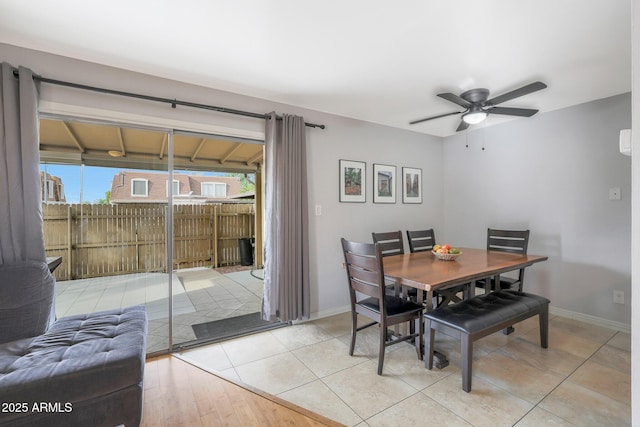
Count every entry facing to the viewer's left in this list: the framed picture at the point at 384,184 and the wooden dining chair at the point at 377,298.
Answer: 0

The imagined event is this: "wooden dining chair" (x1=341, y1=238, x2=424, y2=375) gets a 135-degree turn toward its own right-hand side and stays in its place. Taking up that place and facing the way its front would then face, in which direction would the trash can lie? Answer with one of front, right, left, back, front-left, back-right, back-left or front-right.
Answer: back-right

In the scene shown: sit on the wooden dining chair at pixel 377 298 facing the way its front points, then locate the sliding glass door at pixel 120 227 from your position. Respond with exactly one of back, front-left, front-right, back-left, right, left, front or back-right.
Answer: back-left

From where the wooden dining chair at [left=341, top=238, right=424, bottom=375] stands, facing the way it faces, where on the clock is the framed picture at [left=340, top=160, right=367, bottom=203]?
The framed picture is roughly at 10 o'clock from the wooden dining chair.

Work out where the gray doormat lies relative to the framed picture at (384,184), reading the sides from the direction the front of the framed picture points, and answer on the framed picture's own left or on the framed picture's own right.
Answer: on the framed picture's own right

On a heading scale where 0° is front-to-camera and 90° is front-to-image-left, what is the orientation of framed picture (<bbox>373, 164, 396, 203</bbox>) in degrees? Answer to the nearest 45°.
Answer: approximately 315°

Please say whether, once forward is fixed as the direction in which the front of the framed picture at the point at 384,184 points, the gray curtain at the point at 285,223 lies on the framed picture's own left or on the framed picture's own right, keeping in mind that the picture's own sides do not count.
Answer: on the framed picture's own right

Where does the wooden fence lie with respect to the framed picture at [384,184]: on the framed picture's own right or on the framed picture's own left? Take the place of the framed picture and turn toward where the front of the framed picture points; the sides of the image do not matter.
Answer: on the framed picture's own right

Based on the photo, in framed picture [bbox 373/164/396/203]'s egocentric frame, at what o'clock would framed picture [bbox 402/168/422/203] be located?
framed picture [bbox 402/168/422/203] is roughly at 9 o'clock from framed picture [bbox 373/164/396/203].

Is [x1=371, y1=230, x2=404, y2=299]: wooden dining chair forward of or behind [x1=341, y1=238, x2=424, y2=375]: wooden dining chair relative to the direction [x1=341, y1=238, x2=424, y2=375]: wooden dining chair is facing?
forward

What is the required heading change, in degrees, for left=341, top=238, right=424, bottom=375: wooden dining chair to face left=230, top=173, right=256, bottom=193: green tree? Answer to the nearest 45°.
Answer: approximately 90° to its left

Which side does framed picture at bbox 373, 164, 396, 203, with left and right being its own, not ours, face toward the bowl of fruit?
front

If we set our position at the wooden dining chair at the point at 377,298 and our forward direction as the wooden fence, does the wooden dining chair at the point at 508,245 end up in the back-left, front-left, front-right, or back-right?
back-right

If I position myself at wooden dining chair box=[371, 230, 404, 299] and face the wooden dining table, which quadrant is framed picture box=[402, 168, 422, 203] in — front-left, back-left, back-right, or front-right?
back-left

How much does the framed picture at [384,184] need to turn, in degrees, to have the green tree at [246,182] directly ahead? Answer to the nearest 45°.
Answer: approximately 180°

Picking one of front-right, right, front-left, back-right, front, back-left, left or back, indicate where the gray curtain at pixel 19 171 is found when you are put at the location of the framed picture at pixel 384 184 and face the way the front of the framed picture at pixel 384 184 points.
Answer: right

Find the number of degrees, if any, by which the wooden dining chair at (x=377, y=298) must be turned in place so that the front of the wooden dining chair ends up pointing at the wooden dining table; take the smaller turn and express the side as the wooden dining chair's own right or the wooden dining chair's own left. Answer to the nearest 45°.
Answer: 0° — it already faces it

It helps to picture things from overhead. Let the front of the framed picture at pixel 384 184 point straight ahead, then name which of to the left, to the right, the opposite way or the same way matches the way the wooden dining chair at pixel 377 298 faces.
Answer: to the left

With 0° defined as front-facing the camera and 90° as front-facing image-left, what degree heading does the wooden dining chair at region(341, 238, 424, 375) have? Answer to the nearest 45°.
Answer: approximately 225°
